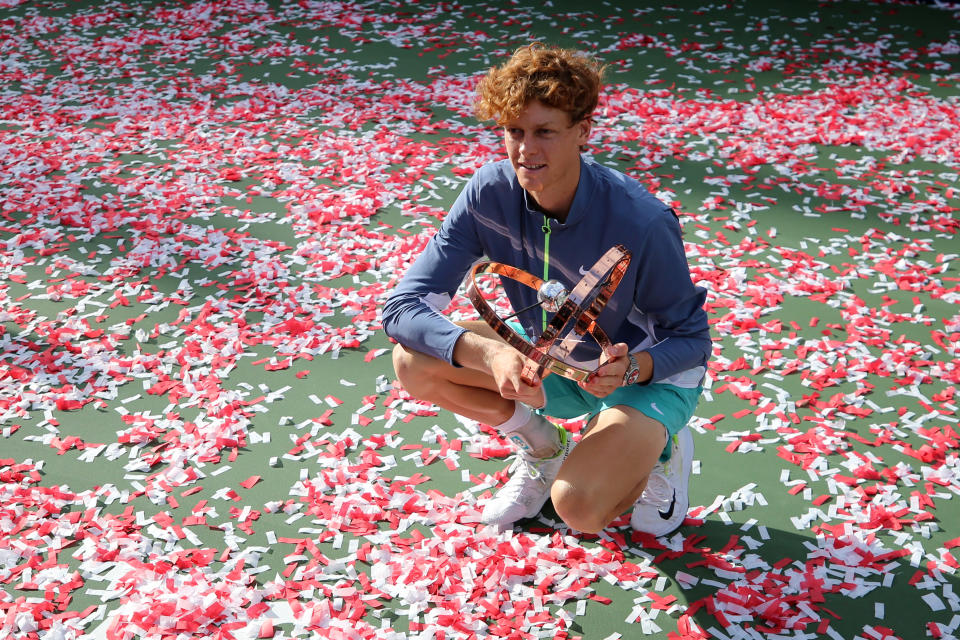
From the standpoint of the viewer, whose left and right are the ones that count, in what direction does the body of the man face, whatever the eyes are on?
facing the viewer and to the left of the viewer
